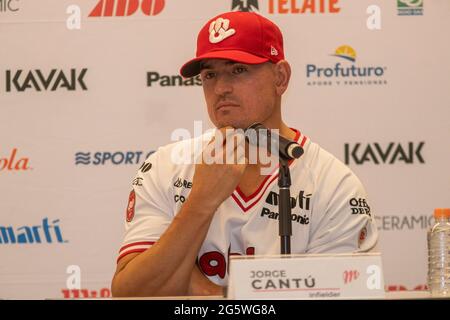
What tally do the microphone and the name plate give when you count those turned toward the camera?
1

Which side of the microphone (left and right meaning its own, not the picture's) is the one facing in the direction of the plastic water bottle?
right

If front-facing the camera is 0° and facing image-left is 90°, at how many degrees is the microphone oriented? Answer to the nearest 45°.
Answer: approximately 135°

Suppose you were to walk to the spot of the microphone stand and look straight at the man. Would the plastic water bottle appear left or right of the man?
right

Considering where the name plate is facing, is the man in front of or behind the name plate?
behind
